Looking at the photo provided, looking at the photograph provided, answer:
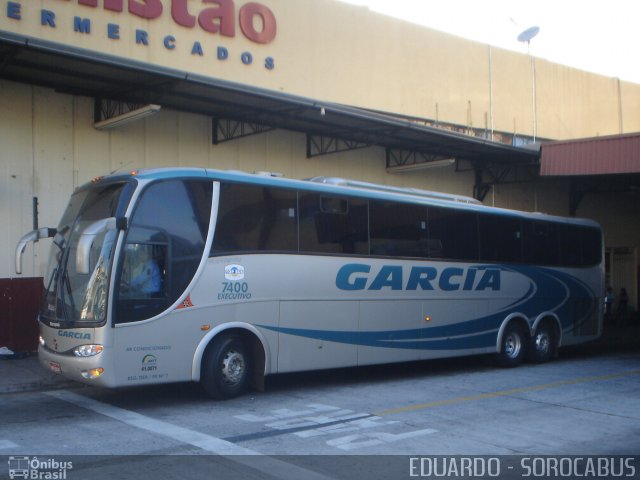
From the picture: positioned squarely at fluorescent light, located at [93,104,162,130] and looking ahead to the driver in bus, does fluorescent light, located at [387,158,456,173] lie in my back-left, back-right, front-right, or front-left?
back-left

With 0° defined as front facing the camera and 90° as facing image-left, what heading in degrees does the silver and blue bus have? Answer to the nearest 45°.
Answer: approximately 45°

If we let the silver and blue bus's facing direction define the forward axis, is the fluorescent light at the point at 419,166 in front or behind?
behind
